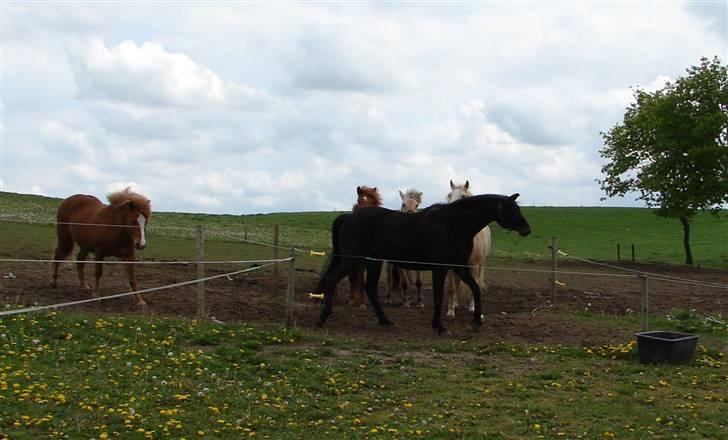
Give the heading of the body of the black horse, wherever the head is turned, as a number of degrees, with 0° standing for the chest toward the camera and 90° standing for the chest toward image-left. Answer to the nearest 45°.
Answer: approximately 270°

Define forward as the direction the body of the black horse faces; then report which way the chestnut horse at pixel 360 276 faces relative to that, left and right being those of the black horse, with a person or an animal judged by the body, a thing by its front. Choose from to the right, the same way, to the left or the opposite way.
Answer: to the right

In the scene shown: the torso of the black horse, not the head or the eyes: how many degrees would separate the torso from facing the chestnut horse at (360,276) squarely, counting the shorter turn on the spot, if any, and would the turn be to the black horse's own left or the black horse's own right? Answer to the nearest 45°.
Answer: approximately 135° to the black horse's own left

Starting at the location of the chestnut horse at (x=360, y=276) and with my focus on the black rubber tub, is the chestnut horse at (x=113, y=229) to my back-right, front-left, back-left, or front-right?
back-right

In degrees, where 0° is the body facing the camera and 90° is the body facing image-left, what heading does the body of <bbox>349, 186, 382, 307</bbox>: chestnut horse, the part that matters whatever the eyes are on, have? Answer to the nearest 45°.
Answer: approximately 0°

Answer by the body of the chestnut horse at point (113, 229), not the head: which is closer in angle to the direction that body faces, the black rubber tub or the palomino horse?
the black rubber tub

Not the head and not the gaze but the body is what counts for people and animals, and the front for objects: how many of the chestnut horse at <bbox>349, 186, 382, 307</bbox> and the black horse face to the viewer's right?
1

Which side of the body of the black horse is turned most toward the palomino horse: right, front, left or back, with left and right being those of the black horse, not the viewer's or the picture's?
left

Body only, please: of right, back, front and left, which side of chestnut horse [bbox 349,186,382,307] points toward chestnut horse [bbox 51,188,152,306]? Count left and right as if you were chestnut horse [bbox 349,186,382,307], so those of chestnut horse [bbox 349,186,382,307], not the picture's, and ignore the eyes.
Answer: right
